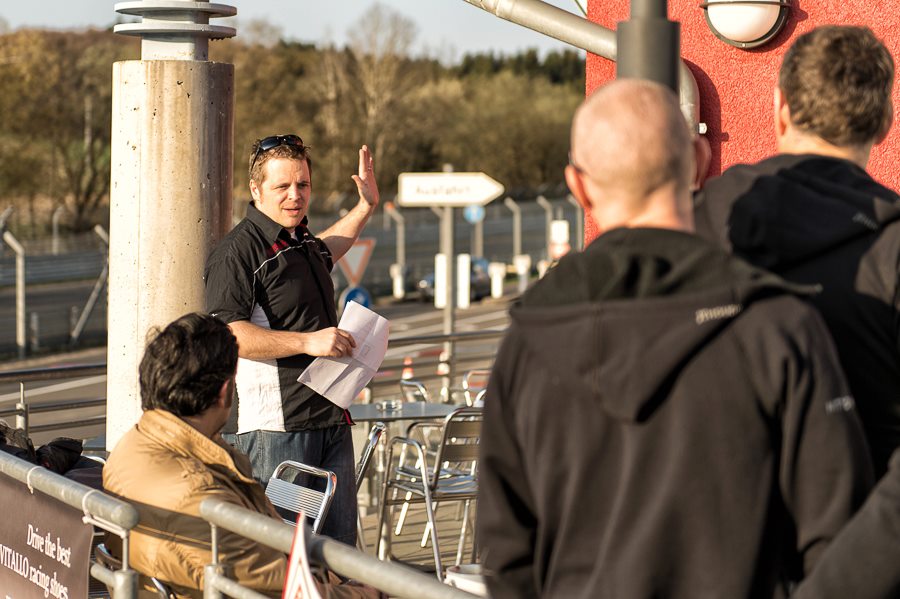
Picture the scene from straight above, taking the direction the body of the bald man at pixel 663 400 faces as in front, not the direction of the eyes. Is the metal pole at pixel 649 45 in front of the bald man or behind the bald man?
in front

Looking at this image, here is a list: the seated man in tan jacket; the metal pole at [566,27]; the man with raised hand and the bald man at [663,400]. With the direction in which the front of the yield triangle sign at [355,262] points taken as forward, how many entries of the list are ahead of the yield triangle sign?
4

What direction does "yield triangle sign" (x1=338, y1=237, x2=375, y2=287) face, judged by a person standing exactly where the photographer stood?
facing the viewer

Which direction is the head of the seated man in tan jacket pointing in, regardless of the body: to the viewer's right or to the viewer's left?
to the viewer's right

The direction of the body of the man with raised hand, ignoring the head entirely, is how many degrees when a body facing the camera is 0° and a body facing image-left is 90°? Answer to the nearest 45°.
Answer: approximately 315°

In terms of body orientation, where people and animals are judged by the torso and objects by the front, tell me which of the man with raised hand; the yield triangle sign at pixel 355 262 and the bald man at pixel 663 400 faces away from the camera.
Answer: the bald man

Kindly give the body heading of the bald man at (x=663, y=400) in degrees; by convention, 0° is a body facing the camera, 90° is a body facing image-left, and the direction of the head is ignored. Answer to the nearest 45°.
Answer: approximately 180°

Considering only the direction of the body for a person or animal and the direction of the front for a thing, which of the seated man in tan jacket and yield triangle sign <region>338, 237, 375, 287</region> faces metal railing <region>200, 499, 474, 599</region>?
the yield triangle sign

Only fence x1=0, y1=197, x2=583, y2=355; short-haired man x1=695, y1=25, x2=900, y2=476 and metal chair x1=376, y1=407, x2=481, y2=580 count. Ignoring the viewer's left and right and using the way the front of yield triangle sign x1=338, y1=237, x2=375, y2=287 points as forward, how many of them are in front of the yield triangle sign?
2

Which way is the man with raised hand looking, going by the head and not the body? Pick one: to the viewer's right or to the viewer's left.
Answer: to the viewer's right

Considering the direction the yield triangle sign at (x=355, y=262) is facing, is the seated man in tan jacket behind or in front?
in front

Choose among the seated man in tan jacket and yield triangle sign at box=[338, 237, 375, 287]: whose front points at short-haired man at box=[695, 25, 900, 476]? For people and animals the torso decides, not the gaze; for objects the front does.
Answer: the yield triangle sign
